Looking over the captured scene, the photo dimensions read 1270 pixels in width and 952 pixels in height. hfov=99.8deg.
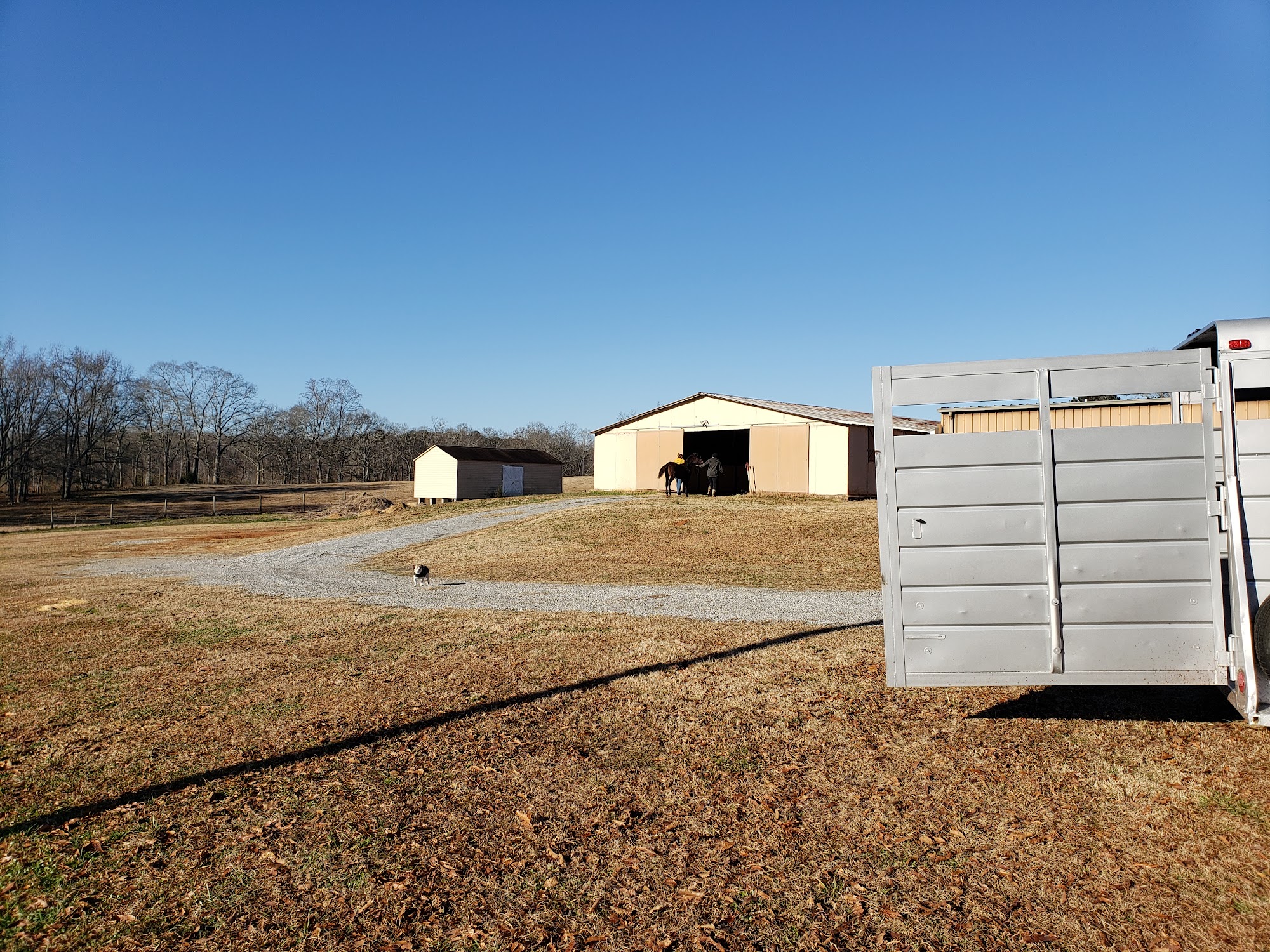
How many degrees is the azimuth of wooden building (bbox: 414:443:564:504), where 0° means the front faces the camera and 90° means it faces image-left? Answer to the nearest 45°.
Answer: approximately 315°

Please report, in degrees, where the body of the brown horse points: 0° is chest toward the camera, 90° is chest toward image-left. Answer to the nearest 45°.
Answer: approximately 270°

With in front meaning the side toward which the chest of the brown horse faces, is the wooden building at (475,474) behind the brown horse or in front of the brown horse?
behind
